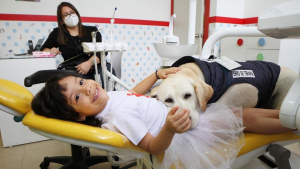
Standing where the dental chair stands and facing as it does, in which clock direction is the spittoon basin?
The spittoon basin is roughly at 10 o'clock from the dental chair.

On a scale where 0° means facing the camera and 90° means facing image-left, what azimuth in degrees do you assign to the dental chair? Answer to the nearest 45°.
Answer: approximately 270°
